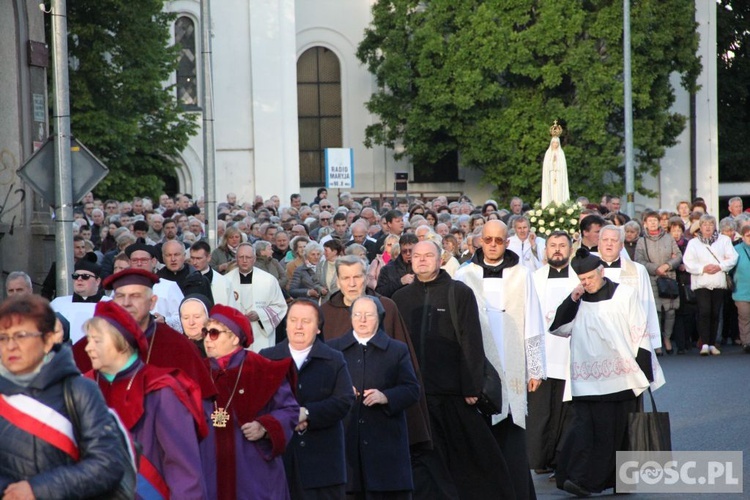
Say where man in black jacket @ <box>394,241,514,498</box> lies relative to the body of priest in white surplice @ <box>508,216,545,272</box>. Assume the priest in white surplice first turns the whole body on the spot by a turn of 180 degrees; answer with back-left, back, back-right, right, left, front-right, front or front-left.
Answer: back

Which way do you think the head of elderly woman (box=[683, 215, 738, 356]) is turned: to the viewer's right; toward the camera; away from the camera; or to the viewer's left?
toward the camera

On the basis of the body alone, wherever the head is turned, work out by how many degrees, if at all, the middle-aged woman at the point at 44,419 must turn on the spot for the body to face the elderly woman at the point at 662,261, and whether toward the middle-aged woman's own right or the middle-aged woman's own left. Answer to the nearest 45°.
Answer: approximately 180°

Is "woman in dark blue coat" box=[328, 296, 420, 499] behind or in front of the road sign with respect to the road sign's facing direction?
behind

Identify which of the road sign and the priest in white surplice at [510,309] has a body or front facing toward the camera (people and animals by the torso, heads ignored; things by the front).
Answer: the priest in white surplice

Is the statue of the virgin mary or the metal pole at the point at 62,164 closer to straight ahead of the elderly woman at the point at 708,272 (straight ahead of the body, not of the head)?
the metal pole

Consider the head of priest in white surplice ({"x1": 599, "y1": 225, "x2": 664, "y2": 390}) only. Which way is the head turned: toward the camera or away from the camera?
toward the camera

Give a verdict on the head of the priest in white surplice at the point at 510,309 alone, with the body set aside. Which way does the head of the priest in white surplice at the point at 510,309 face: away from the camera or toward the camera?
toward the camera

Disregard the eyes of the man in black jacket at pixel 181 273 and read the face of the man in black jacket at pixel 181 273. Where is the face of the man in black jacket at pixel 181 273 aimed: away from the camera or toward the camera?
toward the camera

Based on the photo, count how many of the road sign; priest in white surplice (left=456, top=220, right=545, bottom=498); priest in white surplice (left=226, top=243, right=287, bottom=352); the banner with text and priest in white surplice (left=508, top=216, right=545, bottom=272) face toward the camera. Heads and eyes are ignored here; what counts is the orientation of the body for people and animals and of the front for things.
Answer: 4

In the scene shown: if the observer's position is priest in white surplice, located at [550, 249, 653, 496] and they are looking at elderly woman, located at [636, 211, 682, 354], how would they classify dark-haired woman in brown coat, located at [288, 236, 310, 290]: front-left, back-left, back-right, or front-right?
front-left

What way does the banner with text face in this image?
toward the camera

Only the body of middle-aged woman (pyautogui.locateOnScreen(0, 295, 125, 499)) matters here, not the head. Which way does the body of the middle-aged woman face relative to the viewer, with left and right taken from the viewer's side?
facing the viewer and to the left of the viewer

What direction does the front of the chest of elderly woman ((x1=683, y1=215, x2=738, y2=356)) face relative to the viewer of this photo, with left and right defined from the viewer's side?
facing the viewer

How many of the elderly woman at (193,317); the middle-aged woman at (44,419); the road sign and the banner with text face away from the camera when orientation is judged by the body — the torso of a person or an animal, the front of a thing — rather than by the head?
1

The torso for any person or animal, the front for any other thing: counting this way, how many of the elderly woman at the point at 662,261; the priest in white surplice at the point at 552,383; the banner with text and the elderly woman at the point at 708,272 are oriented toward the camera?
4

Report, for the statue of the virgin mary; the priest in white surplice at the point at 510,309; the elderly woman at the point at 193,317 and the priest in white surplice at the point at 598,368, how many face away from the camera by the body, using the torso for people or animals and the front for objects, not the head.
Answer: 0

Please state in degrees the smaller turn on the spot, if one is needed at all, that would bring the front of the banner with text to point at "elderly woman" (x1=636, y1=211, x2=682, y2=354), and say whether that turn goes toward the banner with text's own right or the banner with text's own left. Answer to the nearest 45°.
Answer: approximately 45° to the banner with text's own left

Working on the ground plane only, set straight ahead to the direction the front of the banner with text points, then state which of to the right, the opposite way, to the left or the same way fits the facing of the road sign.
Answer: the opposite way
